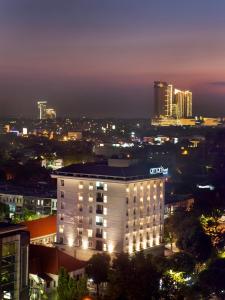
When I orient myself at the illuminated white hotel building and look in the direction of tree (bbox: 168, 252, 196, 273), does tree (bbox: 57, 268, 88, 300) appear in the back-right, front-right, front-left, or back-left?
front-right

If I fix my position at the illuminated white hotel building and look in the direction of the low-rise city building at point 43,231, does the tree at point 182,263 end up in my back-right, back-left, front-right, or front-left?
back-left
